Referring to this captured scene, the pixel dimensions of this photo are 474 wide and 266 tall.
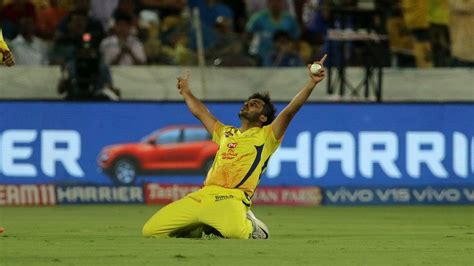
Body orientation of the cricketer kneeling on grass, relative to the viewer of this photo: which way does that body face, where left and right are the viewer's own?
facing the viewer and to the left of the viewer
